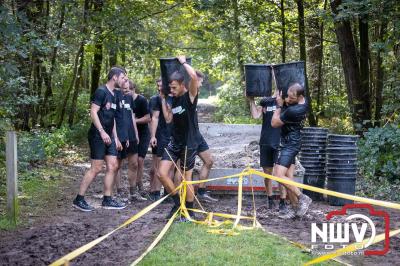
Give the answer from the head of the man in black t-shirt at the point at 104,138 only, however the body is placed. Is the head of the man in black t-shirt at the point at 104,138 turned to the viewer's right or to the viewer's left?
to the viewer's right

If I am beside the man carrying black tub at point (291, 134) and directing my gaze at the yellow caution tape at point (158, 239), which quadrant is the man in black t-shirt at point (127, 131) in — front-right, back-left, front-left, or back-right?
front-right

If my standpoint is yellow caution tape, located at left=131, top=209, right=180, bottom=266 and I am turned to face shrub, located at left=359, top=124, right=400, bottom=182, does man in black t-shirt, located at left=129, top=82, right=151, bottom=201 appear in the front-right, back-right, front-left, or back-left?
front-left

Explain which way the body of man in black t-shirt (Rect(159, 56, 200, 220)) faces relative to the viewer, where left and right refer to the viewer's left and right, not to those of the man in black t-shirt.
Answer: facing the viewer and to the left of the viewer

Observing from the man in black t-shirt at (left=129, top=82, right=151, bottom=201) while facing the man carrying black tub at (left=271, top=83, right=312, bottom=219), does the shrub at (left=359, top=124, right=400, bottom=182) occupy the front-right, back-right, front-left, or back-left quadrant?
front-left

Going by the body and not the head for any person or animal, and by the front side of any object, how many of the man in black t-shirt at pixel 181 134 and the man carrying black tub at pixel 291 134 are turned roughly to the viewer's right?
0
